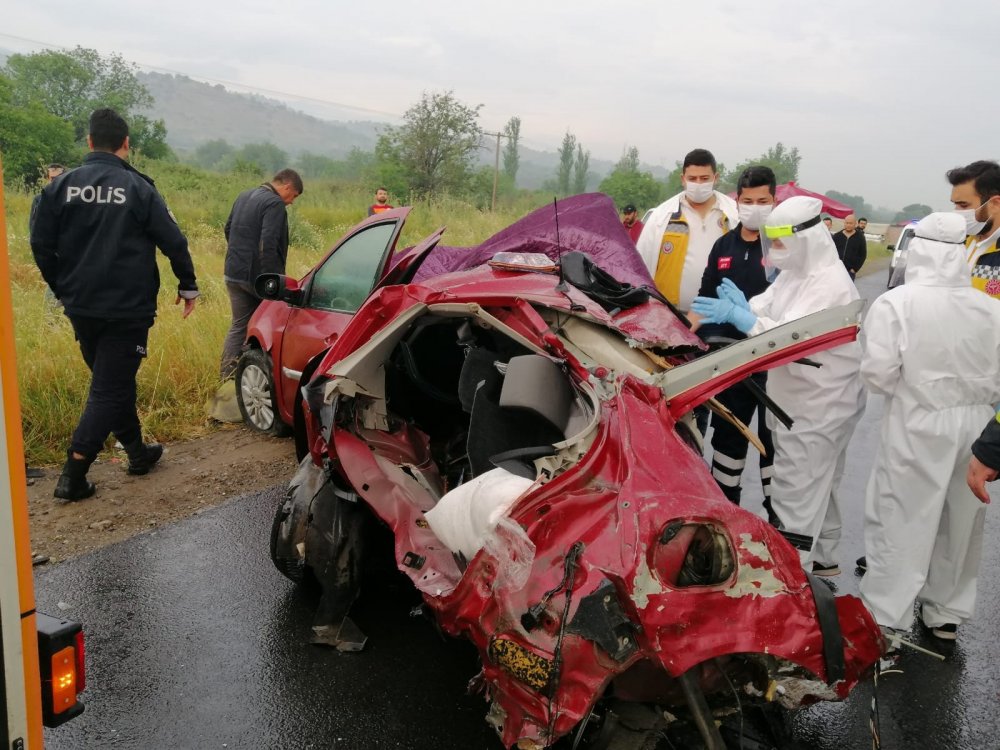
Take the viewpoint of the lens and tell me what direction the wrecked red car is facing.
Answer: facing away from the viewer and to the left of the viewer

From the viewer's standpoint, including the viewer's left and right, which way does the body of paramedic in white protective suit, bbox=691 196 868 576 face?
facing to the left of the viewer

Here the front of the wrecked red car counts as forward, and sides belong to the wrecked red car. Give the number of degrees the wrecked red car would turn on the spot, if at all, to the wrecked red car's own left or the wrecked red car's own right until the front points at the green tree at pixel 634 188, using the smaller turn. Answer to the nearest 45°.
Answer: approximately 45° to the wrecked red car's own right

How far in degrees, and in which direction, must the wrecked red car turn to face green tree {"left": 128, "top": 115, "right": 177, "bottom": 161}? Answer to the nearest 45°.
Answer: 0° — it already faces it

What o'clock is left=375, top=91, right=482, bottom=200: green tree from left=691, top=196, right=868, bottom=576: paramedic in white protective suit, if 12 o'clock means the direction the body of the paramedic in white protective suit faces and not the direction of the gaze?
The green tree is roughly at 2 o'clock from the paramedic in white protective suit.

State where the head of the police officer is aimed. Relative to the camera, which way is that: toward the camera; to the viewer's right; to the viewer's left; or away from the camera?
away from the camera

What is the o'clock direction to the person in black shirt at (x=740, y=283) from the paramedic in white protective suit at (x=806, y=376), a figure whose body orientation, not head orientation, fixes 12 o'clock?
The person in black shirt is roughly at 2 o'clock from the paramedic in white protective suit.

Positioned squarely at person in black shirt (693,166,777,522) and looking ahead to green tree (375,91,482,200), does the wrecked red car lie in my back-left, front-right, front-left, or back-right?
back-left

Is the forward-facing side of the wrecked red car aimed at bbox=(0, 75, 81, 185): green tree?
yes

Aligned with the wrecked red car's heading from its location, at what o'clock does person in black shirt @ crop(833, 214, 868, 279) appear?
The person in black shirt is roughly at 2 o'clock from the wrecked red car.
